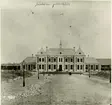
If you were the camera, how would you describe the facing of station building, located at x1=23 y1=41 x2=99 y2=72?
facing the viewer
